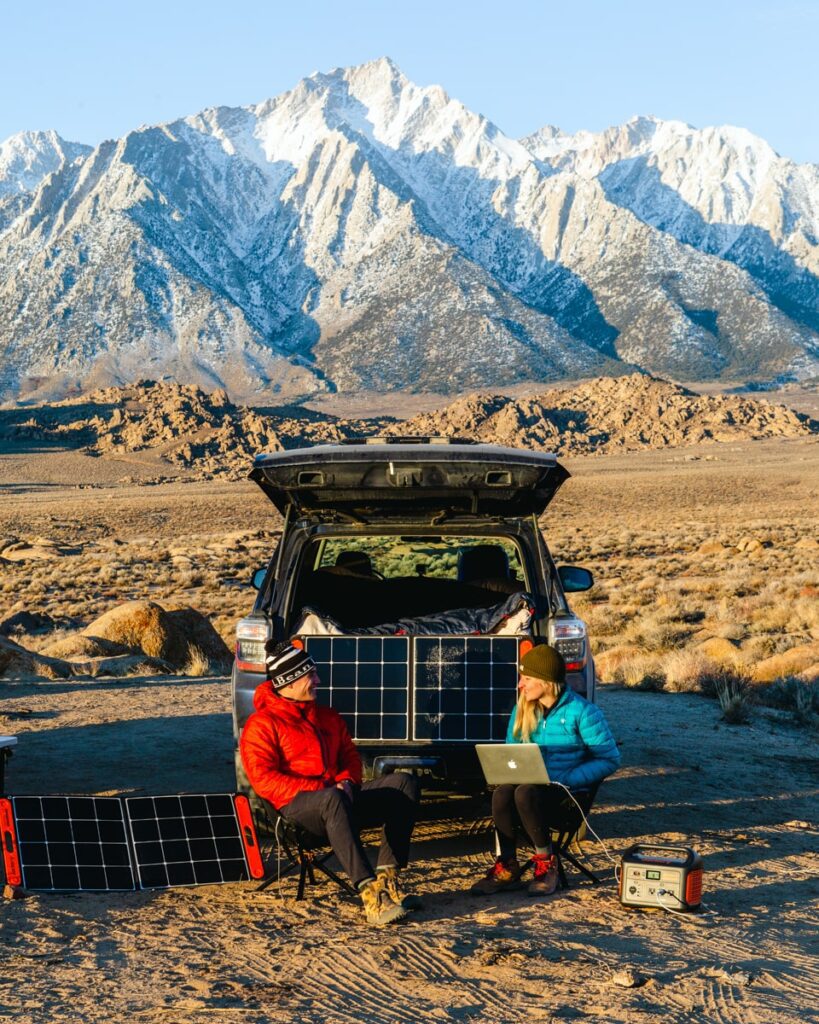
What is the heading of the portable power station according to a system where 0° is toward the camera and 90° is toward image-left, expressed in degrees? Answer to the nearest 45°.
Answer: approximately 0°

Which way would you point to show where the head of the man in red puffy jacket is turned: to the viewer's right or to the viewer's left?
to the viewer's right

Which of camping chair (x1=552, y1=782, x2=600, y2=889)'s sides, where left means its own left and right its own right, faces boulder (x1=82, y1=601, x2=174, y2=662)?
right

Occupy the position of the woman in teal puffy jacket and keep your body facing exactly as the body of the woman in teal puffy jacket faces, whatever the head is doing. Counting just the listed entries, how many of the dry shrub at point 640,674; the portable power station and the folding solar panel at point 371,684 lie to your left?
1

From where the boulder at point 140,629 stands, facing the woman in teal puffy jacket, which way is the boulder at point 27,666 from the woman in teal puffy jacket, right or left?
right

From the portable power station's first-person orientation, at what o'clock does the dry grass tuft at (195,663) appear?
The dry grass tuft is roughly at 5 o'clock from the portable power station.

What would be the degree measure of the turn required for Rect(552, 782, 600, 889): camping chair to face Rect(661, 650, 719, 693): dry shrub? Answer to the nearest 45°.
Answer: approximately 135° to its right

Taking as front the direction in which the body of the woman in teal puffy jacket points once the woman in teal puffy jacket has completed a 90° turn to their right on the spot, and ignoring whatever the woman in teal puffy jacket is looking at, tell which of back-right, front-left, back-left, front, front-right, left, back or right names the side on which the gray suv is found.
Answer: front

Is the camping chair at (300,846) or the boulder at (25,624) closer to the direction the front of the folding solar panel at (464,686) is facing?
the camping chair

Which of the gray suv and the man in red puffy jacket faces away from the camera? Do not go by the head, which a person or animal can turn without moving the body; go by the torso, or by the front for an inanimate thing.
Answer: the gray suv

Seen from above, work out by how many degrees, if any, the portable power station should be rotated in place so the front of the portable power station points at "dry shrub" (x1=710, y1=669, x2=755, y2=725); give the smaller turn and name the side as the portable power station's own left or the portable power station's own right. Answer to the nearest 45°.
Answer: approximately 180°

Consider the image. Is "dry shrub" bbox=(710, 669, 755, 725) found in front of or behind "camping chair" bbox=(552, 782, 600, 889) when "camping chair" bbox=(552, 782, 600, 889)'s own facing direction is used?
behind

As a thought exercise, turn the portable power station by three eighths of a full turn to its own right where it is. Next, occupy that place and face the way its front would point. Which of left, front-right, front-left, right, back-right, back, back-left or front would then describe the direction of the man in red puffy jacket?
front-left

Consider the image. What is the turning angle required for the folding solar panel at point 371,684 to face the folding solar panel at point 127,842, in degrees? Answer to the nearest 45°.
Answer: approximately 45° to its right

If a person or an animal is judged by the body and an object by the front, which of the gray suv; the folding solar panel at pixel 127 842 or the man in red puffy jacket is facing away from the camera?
the gray suv
